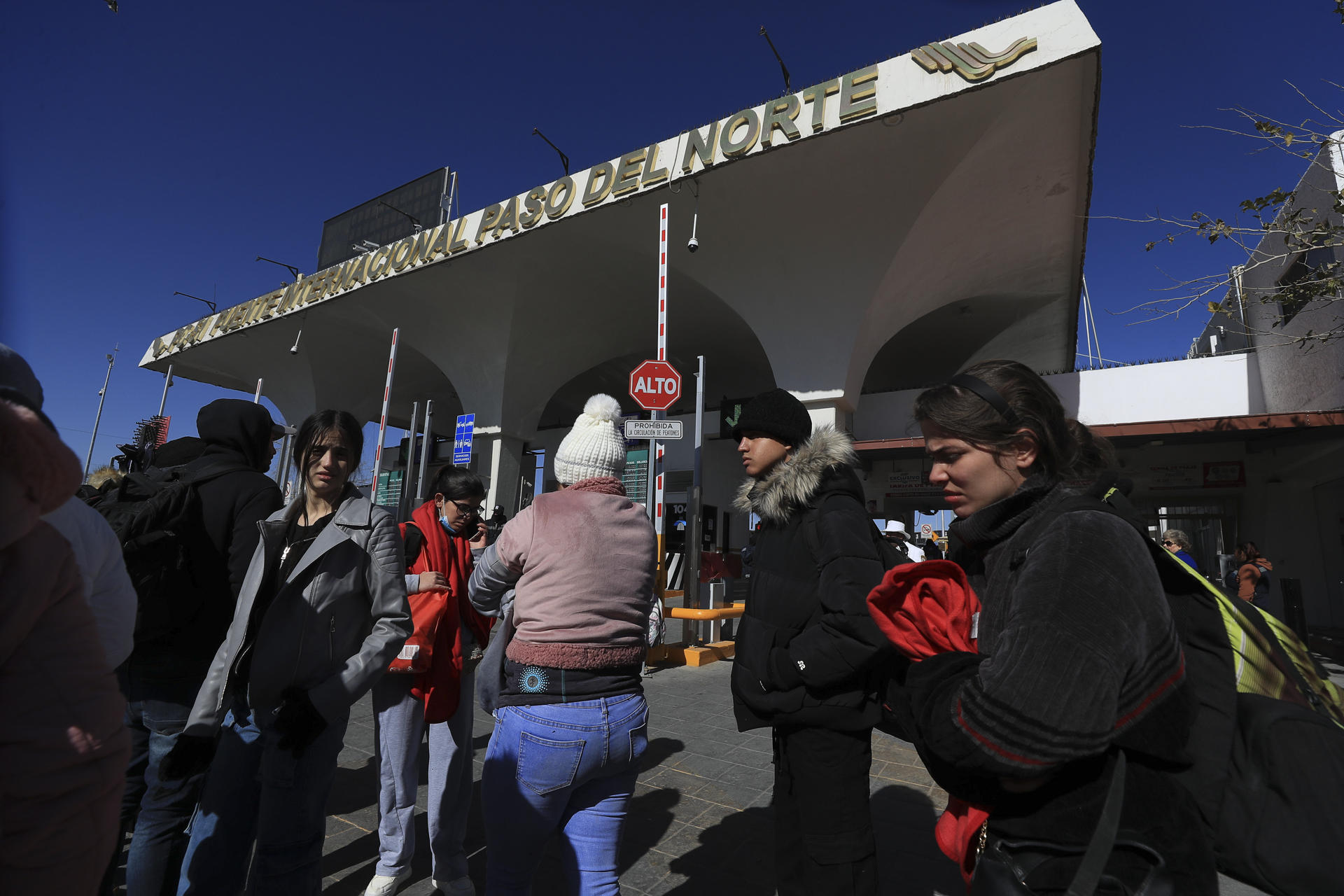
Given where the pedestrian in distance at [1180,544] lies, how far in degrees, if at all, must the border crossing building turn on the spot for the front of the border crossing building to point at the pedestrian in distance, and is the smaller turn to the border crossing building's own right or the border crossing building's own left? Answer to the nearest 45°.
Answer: approximately 90° to the border crossing building's own left

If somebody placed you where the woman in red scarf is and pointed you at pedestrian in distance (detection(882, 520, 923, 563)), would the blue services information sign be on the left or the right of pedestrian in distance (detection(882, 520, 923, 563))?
left

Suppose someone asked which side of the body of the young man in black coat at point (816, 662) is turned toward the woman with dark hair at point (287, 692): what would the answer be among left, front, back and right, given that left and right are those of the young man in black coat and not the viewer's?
front

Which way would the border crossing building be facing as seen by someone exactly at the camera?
facing the viewer and to the left of the viewer

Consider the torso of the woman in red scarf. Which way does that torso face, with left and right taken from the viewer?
facing the viewer and to the right of the viewer

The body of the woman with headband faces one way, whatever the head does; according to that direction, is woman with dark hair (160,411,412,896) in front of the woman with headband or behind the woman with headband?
in front

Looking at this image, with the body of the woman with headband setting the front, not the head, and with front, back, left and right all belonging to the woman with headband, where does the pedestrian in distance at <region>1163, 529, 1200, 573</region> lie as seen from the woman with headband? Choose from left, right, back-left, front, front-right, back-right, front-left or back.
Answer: right

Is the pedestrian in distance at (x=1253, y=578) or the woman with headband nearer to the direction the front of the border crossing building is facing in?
the woman with headband

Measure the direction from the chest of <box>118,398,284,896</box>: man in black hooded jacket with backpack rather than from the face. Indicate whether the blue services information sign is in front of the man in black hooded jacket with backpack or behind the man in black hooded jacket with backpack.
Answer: in front

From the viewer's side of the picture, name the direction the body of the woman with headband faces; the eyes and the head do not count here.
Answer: to the viewer's left

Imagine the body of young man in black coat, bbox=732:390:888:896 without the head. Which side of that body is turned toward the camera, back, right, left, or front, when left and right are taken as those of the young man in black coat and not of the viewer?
left

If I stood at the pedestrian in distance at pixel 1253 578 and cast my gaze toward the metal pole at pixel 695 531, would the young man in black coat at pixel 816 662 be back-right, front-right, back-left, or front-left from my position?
front-left
